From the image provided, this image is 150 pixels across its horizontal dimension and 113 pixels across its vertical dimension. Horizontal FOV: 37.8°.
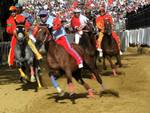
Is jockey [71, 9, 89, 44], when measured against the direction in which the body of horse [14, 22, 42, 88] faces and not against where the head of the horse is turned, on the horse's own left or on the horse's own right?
on the horse's own left

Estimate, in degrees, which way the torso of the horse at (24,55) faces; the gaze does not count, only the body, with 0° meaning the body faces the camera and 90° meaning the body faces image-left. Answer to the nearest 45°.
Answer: approximately 0°
